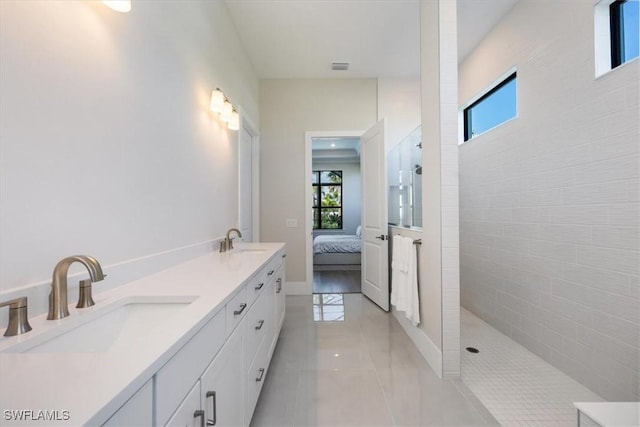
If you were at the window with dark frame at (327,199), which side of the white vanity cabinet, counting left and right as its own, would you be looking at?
left

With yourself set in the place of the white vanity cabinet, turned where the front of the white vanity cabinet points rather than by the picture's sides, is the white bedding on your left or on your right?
on your left

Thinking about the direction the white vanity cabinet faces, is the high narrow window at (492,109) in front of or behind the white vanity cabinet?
in front

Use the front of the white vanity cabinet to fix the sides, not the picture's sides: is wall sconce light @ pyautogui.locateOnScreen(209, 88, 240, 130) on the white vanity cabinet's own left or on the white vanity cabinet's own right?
on the white vanity cabinet's own left

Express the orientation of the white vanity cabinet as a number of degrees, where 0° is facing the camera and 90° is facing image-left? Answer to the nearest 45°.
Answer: approximately 270°
